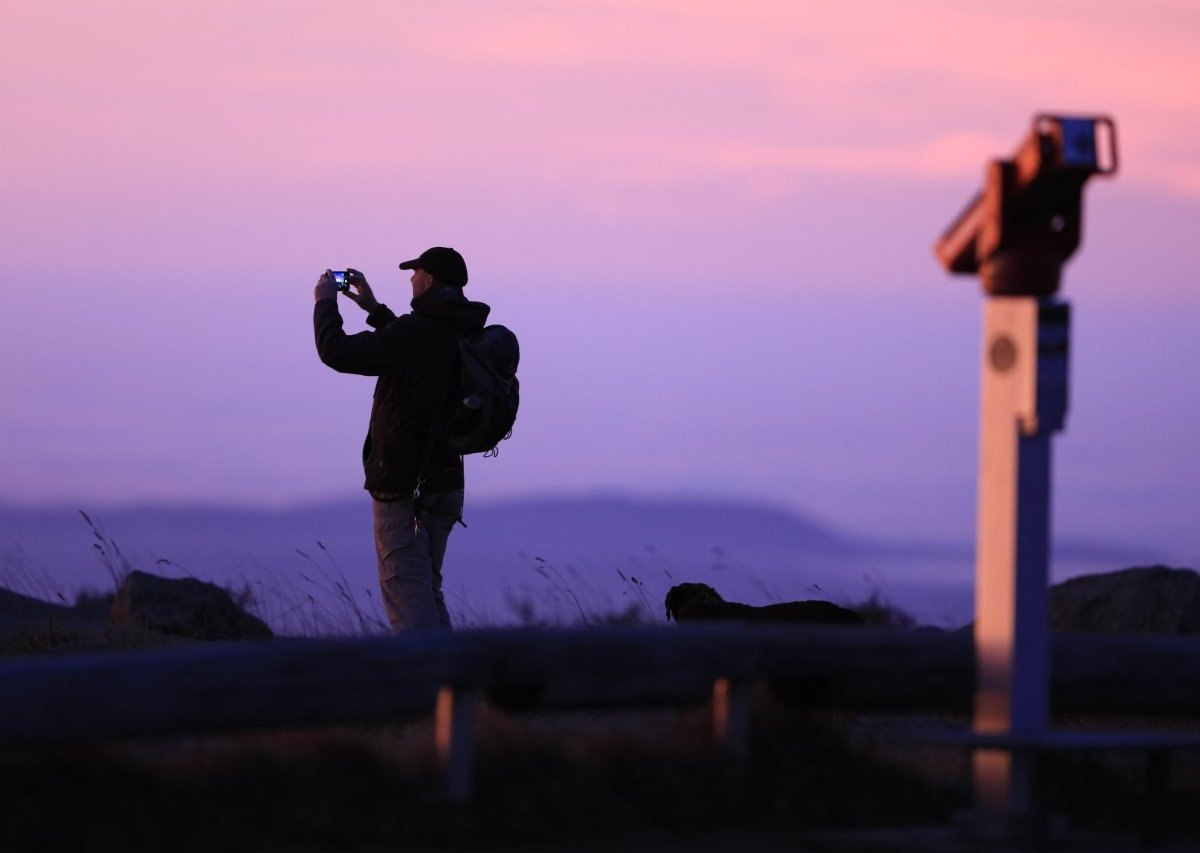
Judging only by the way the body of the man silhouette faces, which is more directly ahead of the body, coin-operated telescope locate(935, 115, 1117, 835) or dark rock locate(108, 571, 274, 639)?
the dark rock

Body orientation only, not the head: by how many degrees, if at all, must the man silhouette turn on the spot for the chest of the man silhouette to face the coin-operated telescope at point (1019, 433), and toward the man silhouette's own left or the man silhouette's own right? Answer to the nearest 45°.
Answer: approximately 135° to the man silhouette's own left

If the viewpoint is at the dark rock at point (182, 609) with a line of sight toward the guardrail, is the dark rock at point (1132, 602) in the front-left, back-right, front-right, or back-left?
front-left

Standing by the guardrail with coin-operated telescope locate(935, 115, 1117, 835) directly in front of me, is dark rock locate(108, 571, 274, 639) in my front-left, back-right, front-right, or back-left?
back-left

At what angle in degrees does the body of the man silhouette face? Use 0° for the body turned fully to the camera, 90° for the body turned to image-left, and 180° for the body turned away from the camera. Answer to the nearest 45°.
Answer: approximately 90°

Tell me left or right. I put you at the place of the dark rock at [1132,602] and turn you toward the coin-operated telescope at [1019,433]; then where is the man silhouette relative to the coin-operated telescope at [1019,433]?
right

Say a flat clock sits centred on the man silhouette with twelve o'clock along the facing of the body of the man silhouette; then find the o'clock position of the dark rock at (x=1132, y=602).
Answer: The dark rock is roughly at 5 o'clock from the man silhouette.
